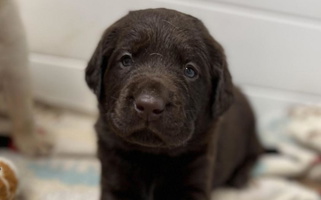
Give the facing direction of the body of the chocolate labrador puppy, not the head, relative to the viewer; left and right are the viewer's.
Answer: facing the viewer and to the left of the viewer
